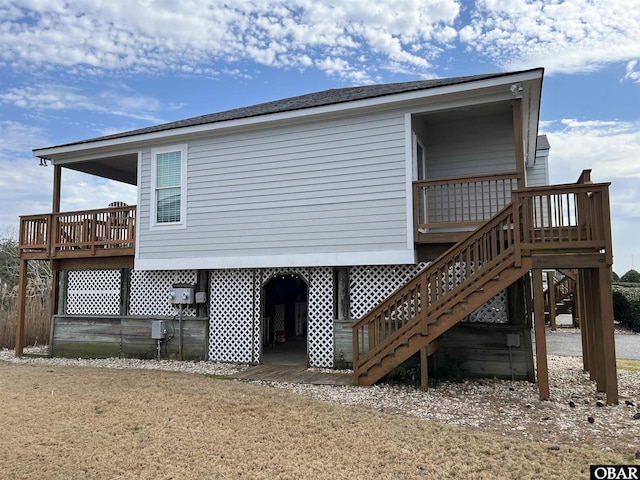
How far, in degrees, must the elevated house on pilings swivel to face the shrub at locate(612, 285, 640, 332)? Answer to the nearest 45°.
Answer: approximately 45° to its left
